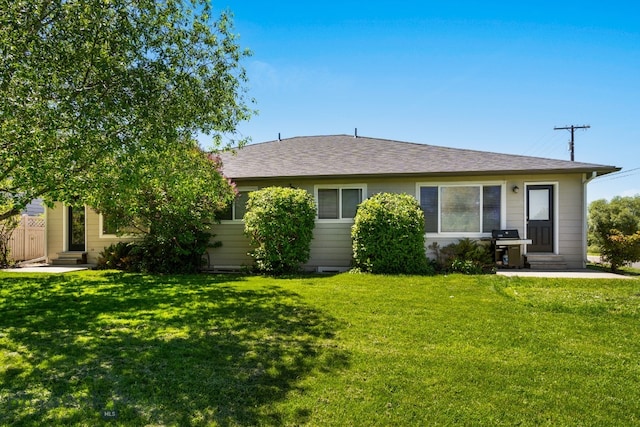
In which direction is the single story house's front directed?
toward the camera

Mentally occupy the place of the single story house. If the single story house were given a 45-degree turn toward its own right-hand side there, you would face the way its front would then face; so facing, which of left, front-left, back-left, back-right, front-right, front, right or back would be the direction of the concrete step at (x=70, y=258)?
front-right

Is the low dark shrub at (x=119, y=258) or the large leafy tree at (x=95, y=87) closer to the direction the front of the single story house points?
the large leafy tree

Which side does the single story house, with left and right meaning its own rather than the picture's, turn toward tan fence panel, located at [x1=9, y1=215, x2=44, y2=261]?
right

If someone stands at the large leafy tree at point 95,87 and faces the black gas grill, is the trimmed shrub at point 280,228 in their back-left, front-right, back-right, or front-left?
front-left

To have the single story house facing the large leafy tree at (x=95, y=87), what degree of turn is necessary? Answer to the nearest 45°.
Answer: approximately 45° to its right

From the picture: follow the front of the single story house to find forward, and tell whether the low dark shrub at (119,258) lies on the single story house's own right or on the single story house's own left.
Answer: on the single story house's own right

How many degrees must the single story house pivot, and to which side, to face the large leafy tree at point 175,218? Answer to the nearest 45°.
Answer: approximately 90° to its right
